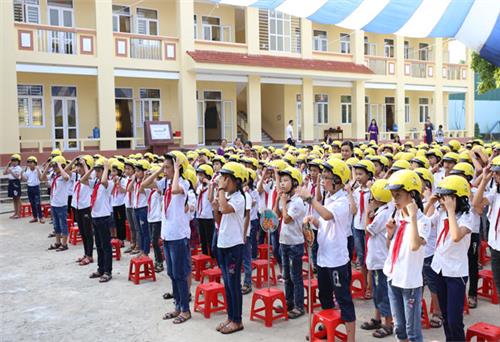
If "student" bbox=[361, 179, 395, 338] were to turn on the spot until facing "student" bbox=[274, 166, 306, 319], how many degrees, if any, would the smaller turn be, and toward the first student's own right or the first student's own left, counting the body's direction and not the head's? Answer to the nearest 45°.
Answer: approximately 45° to the first student's own right

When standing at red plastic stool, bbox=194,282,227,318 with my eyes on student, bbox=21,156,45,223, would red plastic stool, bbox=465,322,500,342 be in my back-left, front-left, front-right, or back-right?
back-right

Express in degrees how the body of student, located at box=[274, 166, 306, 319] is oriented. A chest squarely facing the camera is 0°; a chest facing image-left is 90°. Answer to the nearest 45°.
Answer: approximately 45°

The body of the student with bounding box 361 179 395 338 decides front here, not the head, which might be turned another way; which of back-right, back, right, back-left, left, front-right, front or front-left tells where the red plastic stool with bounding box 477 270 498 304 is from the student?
back-right

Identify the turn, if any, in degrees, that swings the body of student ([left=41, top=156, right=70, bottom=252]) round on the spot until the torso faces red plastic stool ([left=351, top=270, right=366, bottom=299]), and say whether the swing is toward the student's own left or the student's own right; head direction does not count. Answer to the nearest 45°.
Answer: approximately 90° to the student's own left

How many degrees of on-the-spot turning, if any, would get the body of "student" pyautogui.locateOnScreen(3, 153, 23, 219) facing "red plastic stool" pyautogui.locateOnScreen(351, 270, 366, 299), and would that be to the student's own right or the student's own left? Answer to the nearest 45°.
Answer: approximately 45° to the student's own left

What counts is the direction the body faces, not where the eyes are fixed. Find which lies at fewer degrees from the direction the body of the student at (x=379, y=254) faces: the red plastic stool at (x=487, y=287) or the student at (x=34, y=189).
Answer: the student
